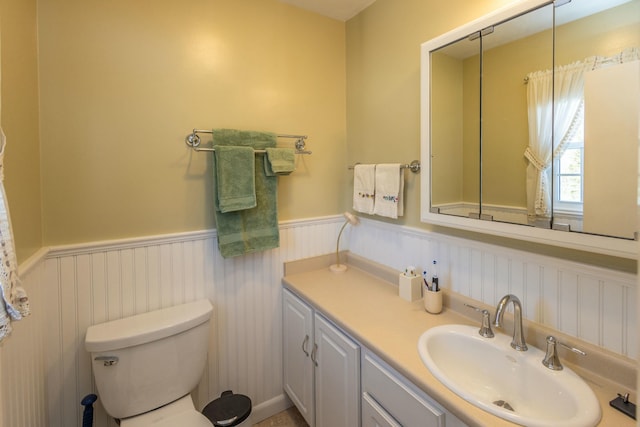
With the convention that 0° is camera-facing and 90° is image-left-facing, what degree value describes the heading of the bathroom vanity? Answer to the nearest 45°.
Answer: approximately 45°

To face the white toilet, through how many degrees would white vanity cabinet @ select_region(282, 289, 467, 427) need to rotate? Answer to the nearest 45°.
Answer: approximately 45° to its right

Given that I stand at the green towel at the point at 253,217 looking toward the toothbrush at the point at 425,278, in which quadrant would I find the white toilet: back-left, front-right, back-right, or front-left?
back-right

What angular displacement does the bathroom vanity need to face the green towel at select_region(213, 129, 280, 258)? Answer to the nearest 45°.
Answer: approximately 45° to its right
